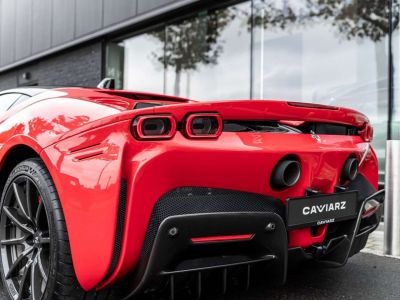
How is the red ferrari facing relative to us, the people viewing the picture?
facing away from the viewer and to the left of the viewer

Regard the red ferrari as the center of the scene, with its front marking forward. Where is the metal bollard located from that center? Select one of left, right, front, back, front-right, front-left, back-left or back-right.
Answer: right
